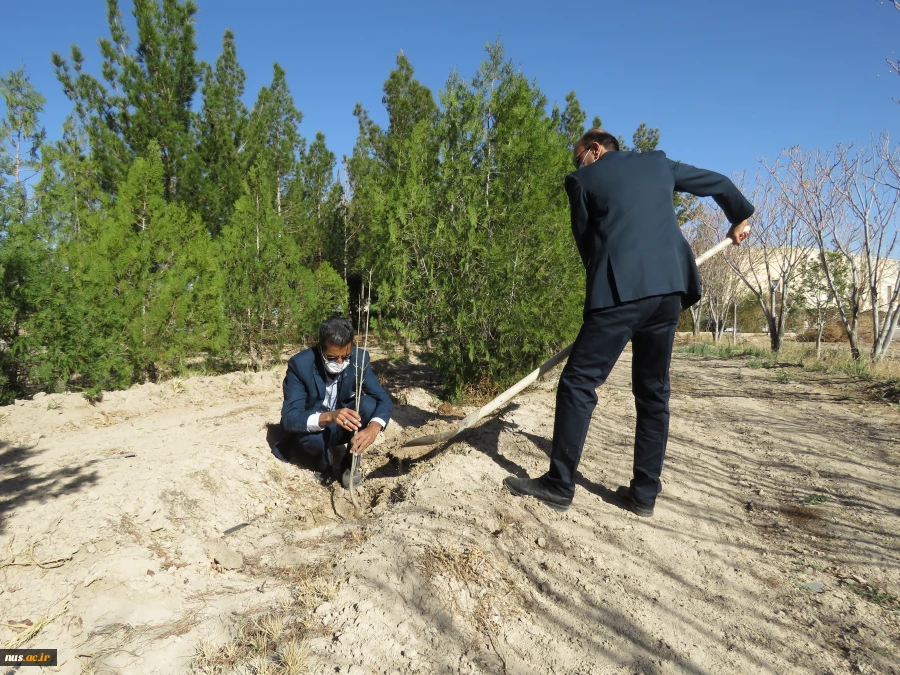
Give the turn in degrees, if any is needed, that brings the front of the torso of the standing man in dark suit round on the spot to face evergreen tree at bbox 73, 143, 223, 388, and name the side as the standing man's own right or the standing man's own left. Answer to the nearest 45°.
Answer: approximately 45° to the standing man's own left

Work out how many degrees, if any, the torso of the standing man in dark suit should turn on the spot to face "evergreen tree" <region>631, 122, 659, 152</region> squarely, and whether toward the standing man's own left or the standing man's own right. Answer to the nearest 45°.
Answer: approximately 45° to the standing man's own right

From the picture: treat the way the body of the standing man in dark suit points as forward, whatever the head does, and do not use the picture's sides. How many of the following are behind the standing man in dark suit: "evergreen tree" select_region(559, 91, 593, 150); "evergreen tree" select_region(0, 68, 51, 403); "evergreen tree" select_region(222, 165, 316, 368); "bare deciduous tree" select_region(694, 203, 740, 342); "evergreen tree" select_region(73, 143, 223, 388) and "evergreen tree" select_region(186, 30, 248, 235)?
0

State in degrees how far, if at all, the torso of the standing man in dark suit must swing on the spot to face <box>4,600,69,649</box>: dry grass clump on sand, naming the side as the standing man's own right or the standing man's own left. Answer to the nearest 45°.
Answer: approximately 90° to the standing man's own left

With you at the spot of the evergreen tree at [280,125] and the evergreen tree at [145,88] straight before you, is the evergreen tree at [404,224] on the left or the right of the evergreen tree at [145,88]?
left

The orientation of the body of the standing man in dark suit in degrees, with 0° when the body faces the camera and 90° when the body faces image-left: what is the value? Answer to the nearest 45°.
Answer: approximately 135°

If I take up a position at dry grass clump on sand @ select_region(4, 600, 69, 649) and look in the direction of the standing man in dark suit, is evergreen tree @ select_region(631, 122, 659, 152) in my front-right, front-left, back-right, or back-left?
front-left

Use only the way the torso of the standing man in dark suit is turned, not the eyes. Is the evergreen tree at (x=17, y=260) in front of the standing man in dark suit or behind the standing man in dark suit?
in front

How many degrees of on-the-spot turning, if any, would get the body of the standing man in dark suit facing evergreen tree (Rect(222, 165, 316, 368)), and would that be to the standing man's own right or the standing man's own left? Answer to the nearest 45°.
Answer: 0° — they already face it

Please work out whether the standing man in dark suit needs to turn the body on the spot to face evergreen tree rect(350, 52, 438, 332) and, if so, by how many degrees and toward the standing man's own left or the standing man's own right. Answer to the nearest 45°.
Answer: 0° — they already face it

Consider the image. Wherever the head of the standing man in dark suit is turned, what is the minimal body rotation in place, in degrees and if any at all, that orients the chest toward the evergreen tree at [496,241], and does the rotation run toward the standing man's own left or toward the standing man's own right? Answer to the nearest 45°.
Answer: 0° — they already face it

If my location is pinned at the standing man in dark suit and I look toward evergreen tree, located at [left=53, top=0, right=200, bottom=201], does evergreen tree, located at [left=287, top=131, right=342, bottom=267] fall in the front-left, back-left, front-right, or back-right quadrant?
front-right

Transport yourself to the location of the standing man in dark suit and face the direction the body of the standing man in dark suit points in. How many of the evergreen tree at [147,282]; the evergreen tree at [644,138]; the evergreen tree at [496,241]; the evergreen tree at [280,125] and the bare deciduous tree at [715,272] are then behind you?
0

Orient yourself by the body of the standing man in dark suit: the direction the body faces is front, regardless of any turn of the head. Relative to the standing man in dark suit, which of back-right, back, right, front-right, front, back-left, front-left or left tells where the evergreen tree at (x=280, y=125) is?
front

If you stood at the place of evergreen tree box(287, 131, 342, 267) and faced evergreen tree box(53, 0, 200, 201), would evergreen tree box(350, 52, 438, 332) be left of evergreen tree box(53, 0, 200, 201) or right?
left

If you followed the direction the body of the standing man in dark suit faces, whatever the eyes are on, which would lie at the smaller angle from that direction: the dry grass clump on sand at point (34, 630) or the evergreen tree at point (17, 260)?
the evergreen tree

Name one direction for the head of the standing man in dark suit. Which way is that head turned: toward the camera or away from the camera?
away from the camera
